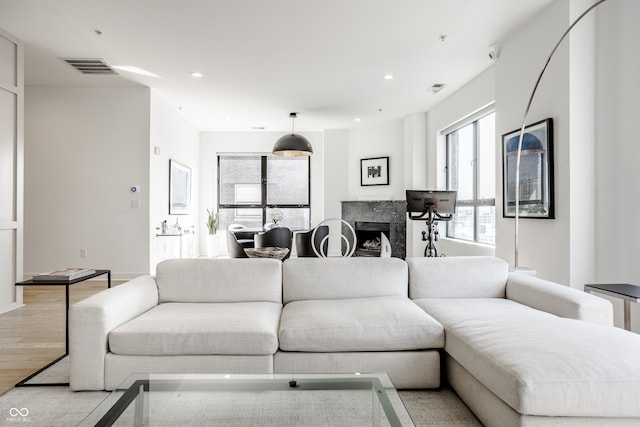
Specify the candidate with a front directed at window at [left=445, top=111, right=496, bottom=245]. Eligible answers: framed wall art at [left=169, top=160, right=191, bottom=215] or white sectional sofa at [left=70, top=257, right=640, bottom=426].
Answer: the framed wall art

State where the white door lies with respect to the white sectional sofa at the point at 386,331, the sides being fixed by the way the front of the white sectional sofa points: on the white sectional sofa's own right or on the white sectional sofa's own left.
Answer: on the white sectional sofa's own right

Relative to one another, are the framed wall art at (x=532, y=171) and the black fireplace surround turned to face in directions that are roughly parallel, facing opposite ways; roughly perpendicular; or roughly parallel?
roughly perpendicular

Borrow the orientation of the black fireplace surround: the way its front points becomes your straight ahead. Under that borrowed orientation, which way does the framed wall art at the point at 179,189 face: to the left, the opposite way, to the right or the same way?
to the left

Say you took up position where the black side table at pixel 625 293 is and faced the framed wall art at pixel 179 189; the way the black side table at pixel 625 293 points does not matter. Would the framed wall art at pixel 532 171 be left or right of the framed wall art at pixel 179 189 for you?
right

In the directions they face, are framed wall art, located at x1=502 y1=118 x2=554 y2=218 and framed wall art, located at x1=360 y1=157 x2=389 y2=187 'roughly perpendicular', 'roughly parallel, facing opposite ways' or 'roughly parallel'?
roughly perpendicular

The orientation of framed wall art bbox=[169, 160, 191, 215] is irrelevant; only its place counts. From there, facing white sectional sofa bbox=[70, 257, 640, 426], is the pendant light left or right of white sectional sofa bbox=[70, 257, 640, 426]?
left

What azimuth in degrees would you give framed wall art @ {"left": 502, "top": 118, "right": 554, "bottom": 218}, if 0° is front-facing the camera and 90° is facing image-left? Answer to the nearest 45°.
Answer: approximately 45°

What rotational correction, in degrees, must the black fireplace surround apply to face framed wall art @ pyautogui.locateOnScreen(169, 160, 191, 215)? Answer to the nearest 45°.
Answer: approximately 90° to its right
